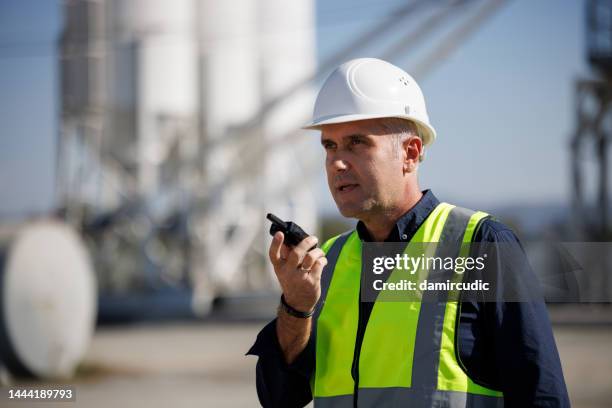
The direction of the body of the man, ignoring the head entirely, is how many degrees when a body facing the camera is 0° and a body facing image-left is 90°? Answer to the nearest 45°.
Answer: approximately 45°

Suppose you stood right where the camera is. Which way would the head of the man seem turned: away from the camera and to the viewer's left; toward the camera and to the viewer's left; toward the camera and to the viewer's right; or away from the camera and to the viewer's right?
toward the camera and to the viewer's left
